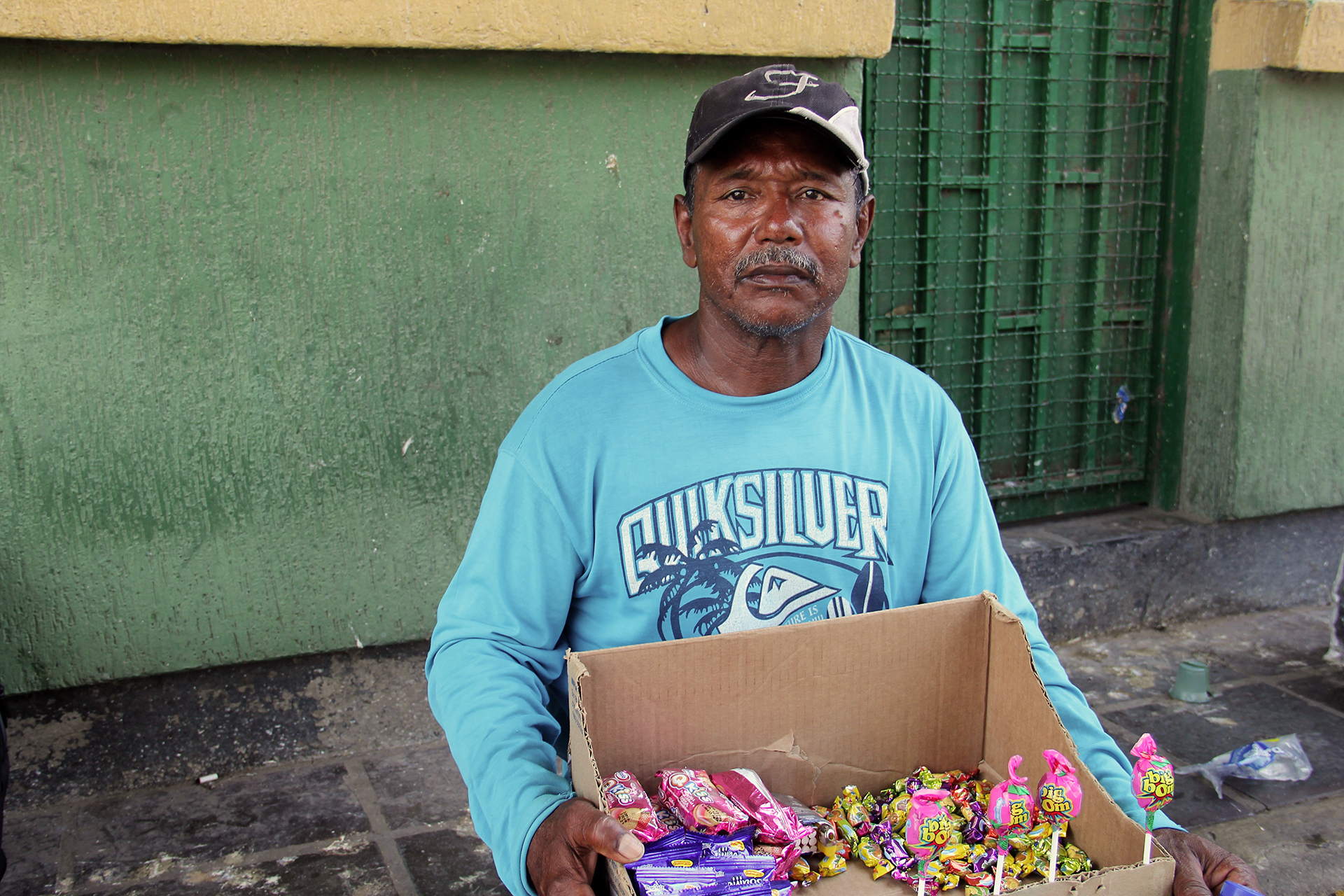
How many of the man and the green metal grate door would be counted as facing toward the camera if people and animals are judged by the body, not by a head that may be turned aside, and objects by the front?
2

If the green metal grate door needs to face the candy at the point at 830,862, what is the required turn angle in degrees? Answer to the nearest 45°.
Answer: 0° — it already faces it

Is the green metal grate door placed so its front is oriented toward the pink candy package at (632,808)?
yes

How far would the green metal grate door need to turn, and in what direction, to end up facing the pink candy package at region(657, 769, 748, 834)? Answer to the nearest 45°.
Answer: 0° — it already faces it

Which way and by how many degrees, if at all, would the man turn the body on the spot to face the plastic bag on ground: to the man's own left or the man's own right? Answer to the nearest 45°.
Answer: approximately 135° to the man's own left

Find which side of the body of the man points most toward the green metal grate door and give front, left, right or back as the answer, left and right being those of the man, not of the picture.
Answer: back

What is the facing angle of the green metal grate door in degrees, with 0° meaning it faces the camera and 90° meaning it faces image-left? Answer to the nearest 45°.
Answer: approximately 0°

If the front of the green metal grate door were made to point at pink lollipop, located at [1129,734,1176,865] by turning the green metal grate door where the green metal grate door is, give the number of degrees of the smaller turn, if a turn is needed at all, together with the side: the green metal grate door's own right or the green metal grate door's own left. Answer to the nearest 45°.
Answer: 0° — it already faces it

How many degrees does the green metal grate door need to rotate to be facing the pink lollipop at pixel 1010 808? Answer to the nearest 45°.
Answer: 0° — it already faces it
